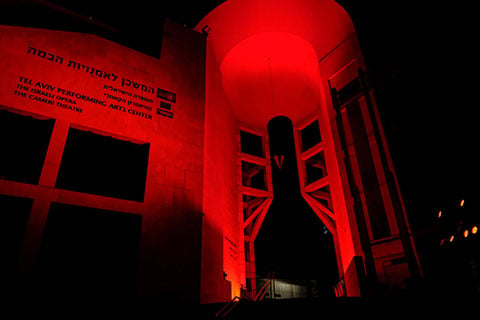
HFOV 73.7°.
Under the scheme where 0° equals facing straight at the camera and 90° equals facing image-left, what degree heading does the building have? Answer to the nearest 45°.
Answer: approximately 0°
